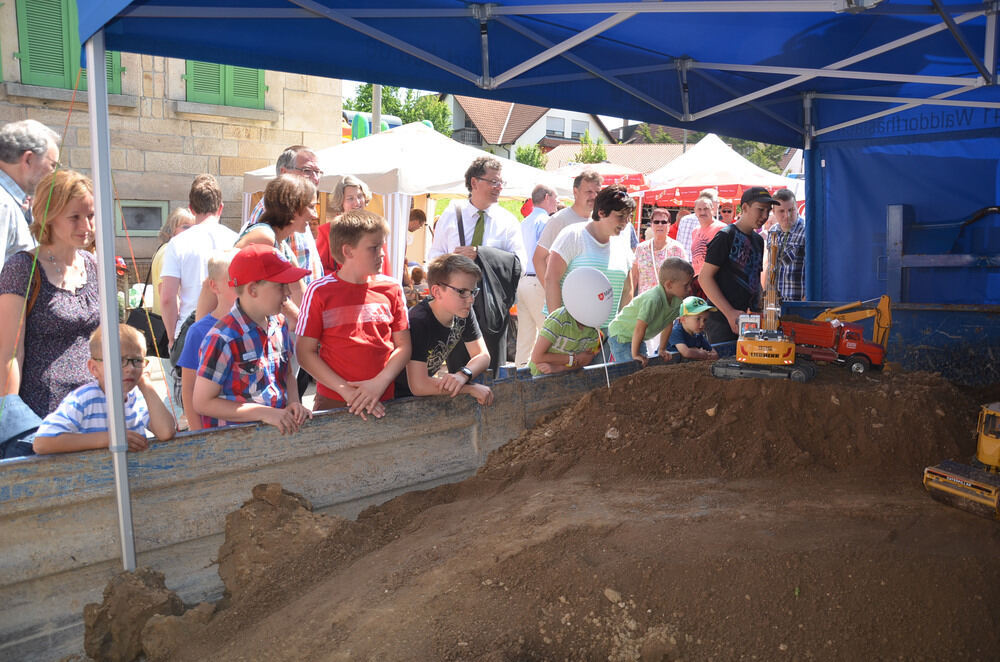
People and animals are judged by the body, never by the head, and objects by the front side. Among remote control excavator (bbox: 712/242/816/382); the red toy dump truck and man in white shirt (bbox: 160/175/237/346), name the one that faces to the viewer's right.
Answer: the red toy dump truck

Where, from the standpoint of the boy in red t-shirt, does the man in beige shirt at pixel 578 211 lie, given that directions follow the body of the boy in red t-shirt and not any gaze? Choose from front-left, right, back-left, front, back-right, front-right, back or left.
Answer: left

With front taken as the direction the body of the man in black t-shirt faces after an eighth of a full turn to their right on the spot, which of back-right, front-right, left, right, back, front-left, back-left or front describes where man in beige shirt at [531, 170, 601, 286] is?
right

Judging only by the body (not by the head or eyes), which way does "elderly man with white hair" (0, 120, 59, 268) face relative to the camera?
to the viewer's right

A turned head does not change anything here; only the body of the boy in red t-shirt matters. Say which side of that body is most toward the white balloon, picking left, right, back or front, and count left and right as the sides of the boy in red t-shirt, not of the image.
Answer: left

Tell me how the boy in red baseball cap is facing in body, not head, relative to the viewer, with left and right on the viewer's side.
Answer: facing the viewer and to the right of the viewer

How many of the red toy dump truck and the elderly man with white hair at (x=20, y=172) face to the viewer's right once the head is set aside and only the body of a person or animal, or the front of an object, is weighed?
2

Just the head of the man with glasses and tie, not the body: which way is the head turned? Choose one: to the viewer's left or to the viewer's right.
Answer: to the viewer's right

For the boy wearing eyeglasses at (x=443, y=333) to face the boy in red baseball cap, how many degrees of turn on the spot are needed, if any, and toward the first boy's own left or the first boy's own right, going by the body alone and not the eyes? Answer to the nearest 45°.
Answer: approximately 90° to the first boy's own right
